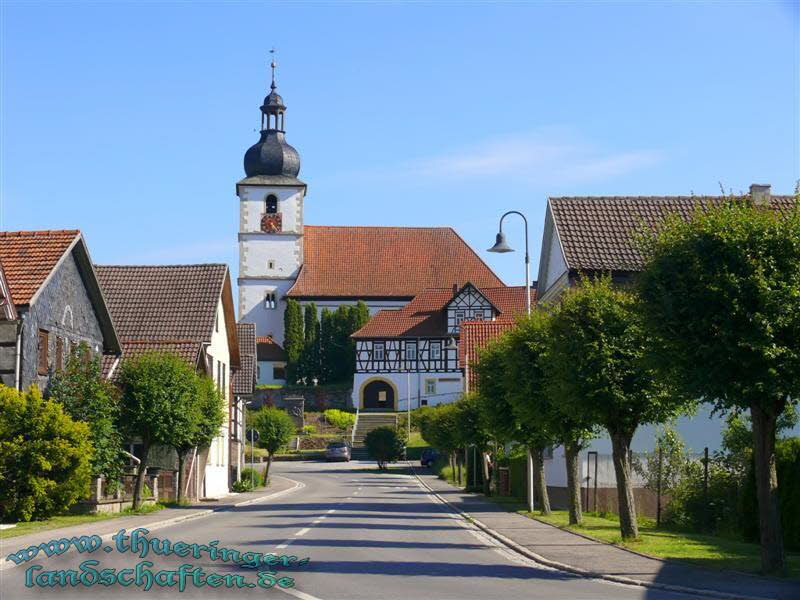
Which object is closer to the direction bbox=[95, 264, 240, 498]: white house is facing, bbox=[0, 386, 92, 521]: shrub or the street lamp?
the street lamp

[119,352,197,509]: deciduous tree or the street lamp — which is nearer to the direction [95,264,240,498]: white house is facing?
the street lamp

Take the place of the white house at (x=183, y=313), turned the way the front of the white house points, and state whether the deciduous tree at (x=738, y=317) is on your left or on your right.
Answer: on your right

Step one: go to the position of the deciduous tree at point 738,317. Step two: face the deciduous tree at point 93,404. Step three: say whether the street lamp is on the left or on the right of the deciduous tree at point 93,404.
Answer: right

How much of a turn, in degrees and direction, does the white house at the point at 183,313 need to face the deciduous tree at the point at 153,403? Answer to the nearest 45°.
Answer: approximately 90° to its right

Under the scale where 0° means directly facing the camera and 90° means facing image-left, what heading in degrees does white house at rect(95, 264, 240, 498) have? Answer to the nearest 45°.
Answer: approximately 270°

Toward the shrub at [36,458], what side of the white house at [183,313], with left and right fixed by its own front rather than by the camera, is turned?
right

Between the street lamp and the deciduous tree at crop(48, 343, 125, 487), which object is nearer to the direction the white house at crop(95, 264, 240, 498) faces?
the street lamp

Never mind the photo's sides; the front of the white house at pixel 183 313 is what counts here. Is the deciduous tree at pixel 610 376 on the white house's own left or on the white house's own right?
on the white house's own right
